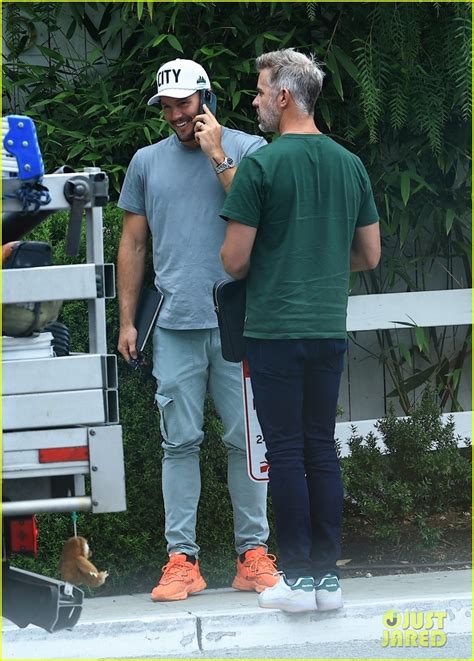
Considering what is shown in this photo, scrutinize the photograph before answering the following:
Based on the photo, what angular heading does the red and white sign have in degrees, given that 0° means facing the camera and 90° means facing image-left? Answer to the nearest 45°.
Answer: approximately 0°

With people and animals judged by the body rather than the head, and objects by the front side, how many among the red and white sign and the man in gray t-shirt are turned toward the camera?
2

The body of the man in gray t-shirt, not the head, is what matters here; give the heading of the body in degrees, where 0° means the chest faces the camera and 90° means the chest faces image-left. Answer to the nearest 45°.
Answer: approximately 0°

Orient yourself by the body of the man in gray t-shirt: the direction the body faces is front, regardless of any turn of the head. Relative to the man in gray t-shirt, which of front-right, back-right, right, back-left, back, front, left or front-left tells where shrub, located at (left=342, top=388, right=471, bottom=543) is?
back-left

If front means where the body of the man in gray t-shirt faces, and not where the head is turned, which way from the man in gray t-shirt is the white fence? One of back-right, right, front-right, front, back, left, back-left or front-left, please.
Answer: back-left
